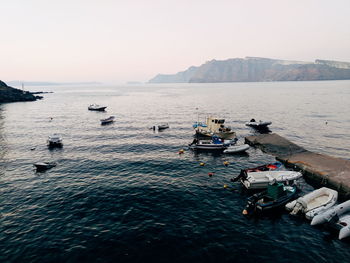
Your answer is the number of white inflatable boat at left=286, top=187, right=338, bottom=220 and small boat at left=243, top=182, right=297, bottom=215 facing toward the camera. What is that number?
0

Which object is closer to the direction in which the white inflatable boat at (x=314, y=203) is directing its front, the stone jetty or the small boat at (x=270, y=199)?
the stone jetty

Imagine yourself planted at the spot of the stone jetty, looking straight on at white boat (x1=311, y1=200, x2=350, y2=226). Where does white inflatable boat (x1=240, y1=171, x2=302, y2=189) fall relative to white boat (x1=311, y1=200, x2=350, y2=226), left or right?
right

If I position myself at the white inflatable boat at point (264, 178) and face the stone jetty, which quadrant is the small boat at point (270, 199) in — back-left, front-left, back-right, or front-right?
back-right
